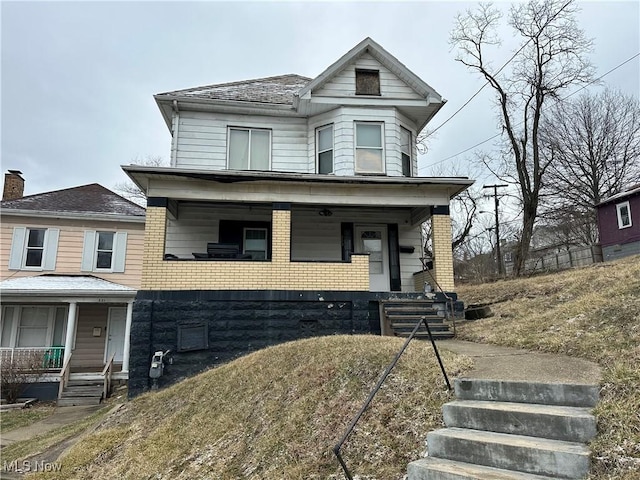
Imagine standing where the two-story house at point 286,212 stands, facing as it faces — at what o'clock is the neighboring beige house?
The neighboring beige house is roughly at 4 o'clock from the two-story house.

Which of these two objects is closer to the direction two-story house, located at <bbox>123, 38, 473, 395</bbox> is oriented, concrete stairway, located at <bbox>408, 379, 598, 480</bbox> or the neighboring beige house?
the concrete stairway

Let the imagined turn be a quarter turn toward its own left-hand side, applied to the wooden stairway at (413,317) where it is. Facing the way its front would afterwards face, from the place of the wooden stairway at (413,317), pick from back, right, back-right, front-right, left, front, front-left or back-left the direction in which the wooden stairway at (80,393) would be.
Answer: back

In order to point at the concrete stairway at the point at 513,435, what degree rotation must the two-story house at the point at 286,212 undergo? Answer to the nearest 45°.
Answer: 0° — it already faces it

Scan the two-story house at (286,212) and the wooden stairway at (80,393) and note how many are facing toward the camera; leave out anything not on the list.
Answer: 2

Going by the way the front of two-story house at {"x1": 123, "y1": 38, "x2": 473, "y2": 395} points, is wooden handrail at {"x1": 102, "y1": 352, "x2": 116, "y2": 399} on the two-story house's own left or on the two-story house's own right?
on the two-story house's own right

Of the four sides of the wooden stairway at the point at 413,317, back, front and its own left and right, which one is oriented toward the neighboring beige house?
right

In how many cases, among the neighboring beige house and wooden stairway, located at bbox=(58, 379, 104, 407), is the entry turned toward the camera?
2
